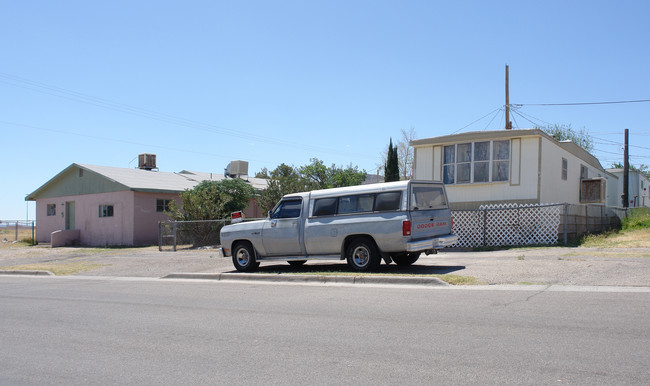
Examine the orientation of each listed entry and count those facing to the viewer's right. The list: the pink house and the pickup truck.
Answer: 0

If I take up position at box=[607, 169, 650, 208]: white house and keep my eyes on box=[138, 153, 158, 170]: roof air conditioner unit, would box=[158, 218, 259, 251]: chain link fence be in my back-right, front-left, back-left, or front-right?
front-left

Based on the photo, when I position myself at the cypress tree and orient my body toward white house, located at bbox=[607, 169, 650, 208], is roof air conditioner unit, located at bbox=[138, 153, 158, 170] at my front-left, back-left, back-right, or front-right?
back-right

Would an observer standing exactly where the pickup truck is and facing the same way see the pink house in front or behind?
in front

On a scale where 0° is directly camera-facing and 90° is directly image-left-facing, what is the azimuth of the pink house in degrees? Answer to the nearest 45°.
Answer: approximately 45°

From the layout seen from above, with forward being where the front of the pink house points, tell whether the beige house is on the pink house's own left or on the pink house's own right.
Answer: on the pink house's own left

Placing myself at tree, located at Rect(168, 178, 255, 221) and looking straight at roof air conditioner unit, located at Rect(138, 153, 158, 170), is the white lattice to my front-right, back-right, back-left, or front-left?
back-right

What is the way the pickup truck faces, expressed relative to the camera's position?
facing away from the viewer and to the left of the viewer

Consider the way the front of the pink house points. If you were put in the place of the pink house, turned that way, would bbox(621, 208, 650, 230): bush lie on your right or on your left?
on your left
